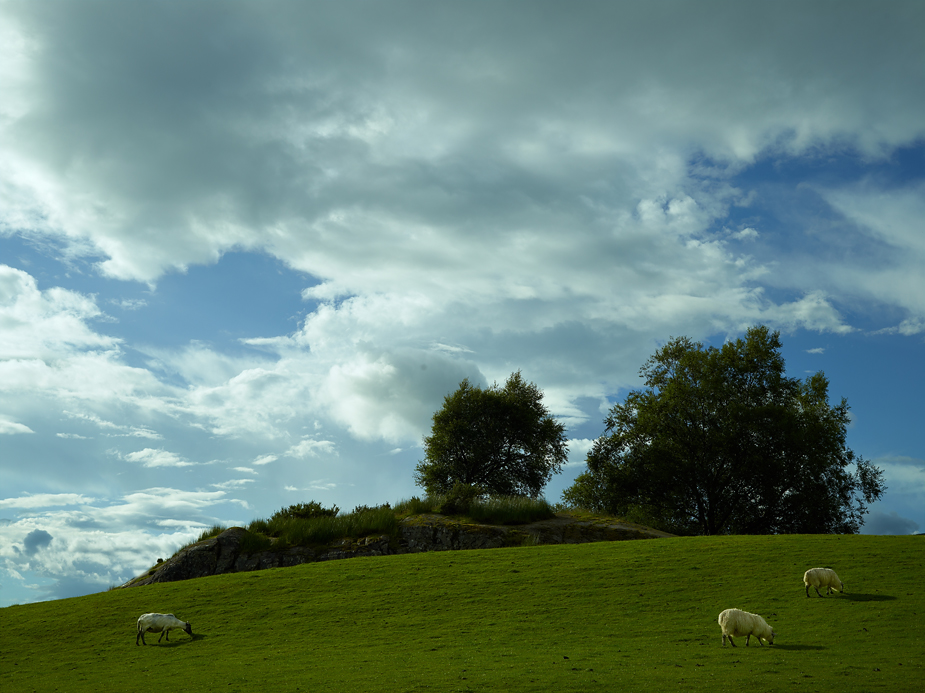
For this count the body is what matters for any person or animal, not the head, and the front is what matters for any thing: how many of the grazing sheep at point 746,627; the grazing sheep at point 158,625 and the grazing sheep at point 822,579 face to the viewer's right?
3

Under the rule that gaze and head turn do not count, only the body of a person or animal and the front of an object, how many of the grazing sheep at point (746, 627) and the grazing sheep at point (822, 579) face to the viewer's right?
2

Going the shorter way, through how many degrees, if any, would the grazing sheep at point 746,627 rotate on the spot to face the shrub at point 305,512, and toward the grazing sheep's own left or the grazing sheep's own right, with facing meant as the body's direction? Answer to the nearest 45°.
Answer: approximately 135° to the grazing sheep's own left

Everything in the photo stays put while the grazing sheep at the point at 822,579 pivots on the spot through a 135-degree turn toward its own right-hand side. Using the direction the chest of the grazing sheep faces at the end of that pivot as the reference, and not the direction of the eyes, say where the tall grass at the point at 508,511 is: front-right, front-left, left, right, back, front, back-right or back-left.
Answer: right

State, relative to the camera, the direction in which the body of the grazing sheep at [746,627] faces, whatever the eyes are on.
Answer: to the viewer's right

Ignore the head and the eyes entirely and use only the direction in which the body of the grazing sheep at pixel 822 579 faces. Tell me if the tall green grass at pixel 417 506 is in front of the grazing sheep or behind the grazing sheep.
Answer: behind

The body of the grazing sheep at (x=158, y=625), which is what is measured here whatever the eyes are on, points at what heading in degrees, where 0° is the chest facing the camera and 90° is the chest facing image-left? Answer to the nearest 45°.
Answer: approximately 270°

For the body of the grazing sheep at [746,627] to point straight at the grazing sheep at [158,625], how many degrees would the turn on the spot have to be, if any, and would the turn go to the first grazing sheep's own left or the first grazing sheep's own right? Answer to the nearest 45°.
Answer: approximately 180°

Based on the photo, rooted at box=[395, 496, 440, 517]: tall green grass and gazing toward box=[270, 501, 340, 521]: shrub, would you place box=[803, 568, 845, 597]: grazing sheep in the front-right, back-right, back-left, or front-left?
back-left

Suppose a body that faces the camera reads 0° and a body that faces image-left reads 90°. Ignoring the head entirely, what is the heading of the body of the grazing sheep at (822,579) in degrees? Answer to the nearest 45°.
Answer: approximately 270°
